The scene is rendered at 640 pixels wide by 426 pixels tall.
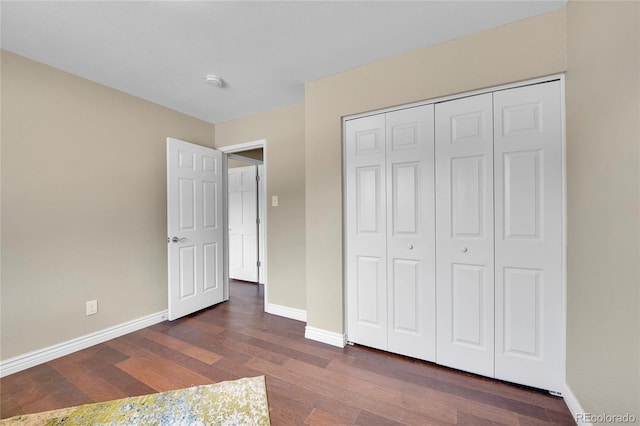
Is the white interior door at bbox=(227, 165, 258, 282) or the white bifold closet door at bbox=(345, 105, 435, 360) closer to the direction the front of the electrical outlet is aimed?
the white bifold closet door

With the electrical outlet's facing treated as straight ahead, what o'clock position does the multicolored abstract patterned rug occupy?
The multicolored abstract patterned rug is roughly at 1 o'clock from the electrical outlet.

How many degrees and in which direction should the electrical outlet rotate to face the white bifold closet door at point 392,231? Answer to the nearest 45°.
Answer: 0° — it already faces it

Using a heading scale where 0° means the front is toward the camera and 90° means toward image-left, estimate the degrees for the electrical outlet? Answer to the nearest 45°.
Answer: approximately 315°

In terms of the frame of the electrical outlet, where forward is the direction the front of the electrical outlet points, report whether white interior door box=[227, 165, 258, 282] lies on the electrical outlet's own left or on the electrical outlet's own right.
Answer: on the electrical outlet's own left

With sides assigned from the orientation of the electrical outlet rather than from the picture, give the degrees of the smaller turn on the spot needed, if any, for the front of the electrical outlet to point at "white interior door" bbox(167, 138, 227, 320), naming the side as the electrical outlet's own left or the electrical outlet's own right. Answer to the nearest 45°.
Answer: approximately 45° to the electrical outlet's own left
